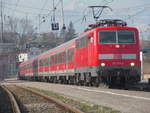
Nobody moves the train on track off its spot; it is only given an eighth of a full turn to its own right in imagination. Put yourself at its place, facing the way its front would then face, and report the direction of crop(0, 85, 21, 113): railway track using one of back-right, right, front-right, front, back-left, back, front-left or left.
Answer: front-right

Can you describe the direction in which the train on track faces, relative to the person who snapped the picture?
facing the viewer and to the right of the viewer
